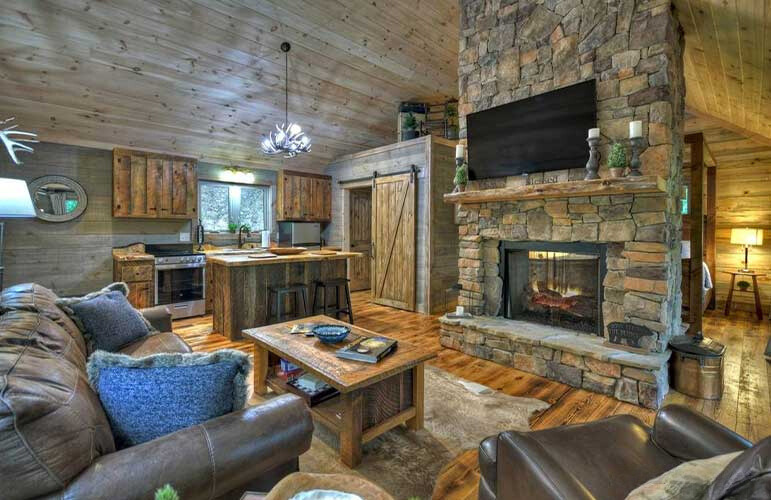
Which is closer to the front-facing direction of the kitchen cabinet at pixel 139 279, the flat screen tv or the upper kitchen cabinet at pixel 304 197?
the flat screen tv

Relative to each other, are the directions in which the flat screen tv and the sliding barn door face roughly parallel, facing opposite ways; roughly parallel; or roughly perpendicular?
roughly parallel

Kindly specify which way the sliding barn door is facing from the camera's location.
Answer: facing the viewer and to the left of the viewer

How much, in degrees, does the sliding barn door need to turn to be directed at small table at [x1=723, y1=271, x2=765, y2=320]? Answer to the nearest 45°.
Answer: approximately 135° to its left

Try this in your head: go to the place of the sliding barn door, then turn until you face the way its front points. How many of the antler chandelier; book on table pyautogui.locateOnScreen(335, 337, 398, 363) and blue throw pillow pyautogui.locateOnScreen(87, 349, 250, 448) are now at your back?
0

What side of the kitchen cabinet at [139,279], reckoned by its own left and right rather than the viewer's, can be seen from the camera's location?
front

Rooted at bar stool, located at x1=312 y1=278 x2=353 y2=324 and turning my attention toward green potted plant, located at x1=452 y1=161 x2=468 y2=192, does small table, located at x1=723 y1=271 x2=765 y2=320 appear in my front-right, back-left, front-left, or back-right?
front-left

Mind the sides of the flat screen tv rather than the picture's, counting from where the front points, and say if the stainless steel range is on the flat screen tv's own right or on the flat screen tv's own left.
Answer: on the flat screen tv's own right

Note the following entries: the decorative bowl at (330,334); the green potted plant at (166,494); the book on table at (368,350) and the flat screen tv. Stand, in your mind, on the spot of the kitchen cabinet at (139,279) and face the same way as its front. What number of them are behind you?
0

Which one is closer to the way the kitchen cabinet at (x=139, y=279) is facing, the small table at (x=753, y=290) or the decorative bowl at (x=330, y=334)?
the decorative bowl

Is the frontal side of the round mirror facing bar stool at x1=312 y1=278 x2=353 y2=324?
no

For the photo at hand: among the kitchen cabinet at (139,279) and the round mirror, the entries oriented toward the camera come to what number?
2

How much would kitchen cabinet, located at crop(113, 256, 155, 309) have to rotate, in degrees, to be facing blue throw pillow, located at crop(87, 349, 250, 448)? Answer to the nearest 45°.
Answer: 0° — it already faces it

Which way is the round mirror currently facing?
toward the camera

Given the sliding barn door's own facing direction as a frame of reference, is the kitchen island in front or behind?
in front

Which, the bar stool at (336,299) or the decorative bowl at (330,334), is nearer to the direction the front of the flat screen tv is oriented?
the decorative bowl

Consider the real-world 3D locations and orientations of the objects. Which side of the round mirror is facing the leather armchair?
front
